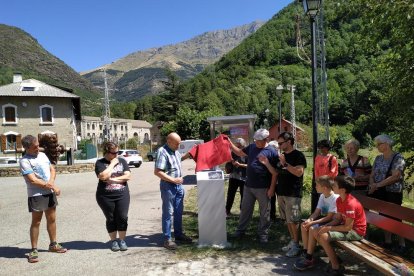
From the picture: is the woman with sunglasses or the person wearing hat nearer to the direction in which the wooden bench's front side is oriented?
the woman with sunglasses

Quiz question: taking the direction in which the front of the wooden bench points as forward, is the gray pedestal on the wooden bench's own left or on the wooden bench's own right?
on the wooden bench's own right

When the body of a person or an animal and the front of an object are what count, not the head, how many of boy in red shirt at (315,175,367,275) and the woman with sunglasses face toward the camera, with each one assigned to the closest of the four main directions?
1

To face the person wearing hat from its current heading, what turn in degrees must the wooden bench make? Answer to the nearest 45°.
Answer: approximately 90° to its right

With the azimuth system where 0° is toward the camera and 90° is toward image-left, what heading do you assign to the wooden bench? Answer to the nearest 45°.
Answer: approximately 45°

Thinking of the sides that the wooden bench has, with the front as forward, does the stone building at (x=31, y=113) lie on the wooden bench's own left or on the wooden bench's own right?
on the wooden bench's own right

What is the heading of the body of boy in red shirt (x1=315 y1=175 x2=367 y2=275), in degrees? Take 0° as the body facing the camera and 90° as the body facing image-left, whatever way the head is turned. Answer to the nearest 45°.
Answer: approximately 90°

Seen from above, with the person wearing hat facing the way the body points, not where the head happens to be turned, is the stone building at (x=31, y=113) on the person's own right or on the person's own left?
on the person's own right

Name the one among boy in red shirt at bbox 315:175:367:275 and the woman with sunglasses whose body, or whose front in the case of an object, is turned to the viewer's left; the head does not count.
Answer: the boy in red shirt

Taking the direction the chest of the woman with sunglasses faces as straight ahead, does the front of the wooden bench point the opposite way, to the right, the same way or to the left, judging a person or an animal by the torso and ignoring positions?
to the right

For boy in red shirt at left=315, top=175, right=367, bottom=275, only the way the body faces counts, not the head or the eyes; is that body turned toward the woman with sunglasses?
yes

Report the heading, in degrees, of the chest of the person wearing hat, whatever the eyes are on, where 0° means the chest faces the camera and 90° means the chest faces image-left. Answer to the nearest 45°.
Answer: approximately 45°

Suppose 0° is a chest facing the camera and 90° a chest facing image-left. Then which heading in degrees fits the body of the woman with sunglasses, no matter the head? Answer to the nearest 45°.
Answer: approximately 0°
